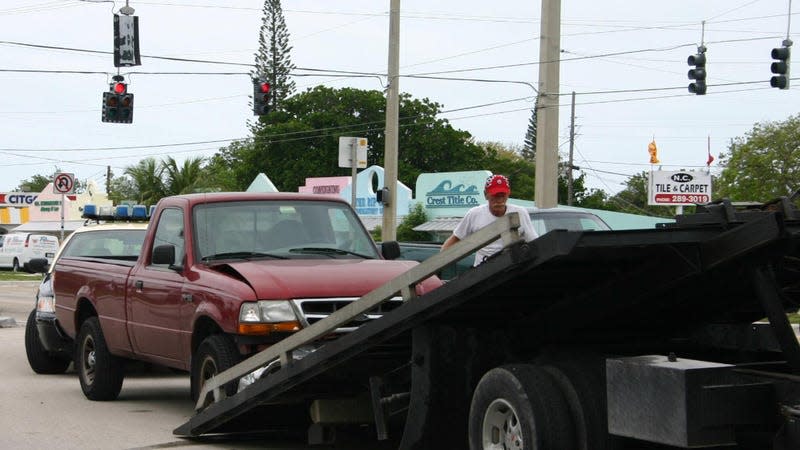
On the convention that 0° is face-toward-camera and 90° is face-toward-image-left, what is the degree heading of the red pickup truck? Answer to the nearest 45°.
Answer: approximately 315°

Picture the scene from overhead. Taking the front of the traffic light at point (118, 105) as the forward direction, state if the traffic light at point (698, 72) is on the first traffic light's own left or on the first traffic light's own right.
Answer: on the first traffic light's own left

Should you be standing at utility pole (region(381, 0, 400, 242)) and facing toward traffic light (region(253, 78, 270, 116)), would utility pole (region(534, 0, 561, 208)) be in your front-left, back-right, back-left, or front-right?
back-left

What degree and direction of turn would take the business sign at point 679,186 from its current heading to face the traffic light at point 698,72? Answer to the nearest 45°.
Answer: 0° — it already faces it

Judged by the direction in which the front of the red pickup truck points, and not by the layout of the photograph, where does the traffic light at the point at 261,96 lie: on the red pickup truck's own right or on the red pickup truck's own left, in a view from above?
on the red pickup truck's own left

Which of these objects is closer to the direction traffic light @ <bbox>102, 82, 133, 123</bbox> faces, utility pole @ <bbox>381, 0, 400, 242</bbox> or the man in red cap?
the man in red cap

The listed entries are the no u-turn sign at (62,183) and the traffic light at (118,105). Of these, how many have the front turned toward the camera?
2

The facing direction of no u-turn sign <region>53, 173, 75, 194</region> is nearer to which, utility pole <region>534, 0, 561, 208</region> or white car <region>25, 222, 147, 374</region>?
the white car
